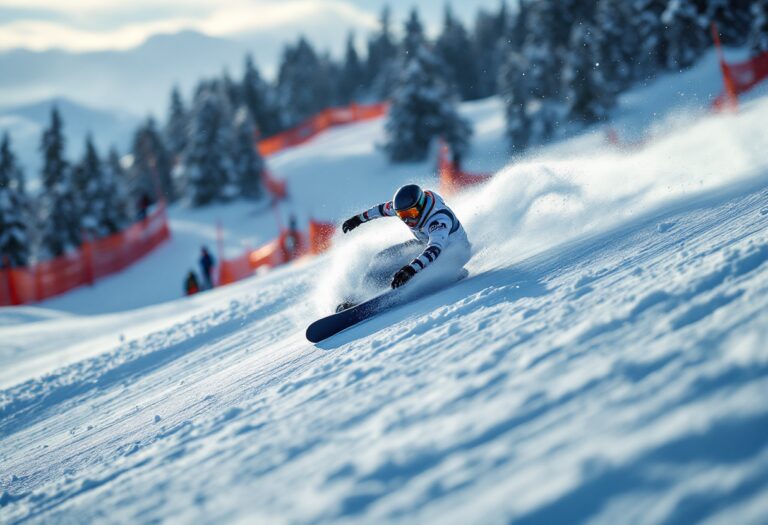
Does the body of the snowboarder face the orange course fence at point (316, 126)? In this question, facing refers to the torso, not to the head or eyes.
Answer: no

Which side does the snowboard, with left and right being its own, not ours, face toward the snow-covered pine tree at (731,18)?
back

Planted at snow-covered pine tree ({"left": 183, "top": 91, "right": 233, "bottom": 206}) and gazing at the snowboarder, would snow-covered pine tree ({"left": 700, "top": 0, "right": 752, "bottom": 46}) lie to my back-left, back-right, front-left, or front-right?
front-left

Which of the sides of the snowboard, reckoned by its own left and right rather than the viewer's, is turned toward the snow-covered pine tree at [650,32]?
back

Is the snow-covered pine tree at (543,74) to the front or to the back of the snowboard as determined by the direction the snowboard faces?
to the back

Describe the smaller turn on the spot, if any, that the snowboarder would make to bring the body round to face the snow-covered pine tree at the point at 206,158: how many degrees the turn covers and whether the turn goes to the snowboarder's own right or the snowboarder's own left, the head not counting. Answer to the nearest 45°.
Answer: approximately 135° to the snowboarder's own right

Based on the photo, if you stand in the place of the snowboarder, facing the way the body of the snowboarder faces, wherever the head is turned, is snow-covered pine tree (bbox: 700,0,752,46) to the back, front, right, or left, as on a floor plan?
back

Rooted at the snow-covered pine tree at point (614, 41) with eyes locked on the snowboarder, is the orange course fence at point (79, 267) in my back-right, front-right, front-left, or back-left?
front-right

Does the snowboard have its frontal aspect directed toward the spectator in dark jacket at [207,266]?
no

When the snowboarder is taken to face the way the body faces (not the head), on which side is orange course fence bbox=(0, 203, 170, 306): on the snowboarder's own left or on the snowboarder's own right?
on the snowboarder's own right

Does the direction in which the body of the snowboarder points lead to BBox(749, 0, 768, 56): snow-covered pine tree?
no

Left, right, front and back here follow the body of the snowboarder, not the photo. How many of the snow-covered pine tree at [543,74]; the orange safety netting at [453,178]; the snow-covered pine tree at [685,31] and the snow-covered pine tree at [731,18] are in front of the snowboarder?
0

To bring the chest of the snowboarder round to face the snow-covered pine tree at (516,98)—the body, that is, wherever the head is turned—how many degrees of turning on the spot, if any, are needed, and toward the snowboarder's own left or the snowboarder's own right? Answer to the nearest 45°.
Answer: approximately 135° to the snowboarder's own right

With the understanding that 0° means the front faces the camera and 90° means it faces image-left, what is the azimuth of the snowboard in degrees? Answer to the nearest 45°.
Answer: approximately 45°

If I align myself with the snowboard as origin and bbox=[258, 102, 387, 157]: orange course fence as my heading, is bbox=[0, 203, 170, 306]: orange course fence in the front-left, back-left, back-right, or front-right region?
front-left

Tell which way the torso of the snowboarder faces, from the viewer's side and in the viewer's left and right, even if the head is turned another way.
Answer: facing the viewer and to the left of the viewer
